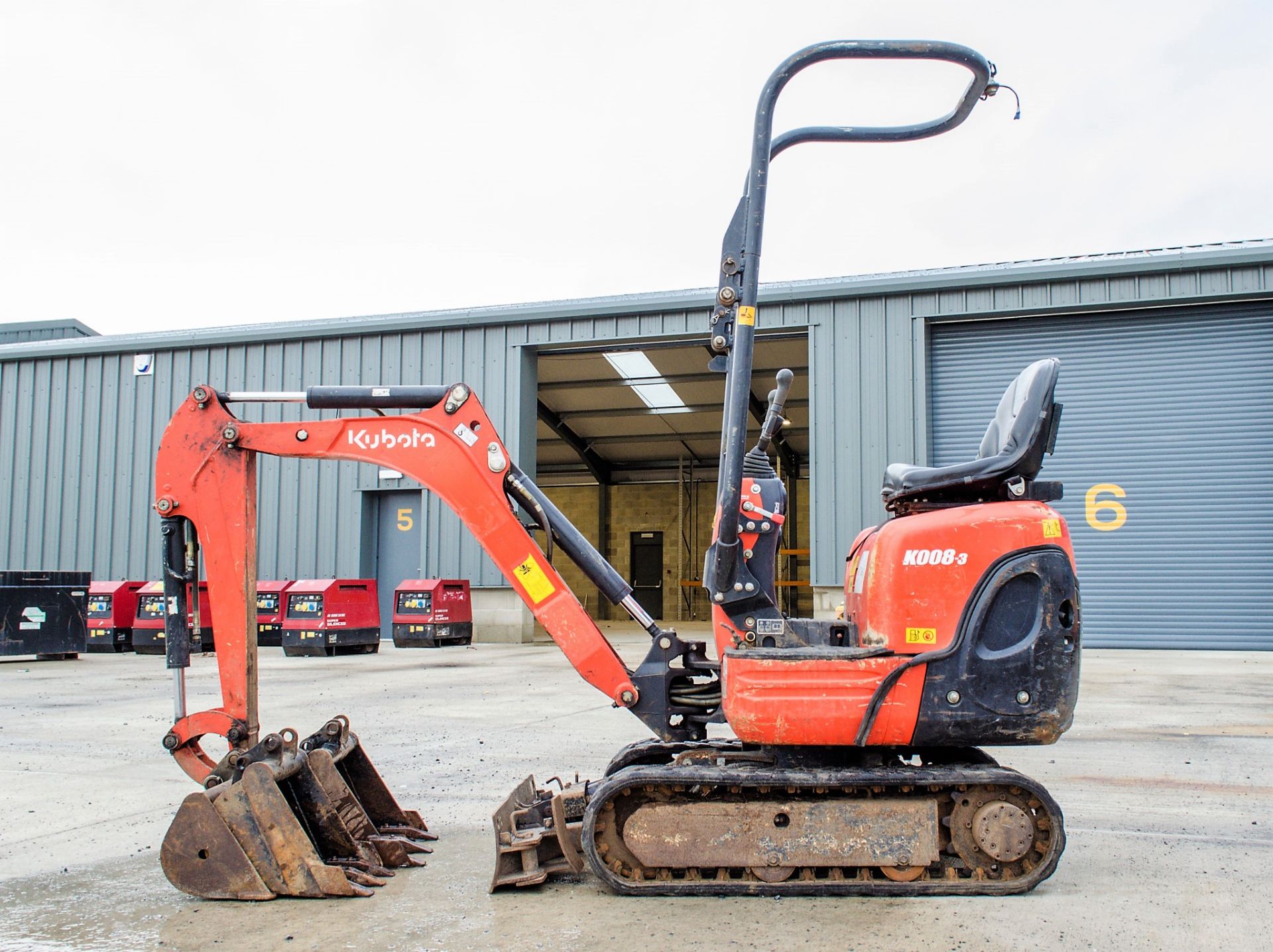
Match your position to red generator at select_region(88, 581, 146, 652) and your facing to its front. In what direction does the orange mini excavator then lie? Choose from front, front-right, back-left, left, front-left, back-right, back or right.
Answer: front-left

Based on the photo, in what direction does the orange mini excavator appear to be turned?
to the viewer's left

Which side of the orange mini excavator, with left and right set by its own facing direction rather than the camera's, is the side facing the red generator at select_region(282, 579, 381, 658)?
right

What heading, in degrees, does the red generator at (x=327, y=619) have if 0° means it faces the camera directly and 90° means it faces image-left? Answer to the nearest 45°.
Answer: approximately 45°

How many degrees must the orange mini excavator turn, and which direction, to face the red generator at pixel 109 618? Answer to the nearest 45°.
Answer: approximately 45° to its right

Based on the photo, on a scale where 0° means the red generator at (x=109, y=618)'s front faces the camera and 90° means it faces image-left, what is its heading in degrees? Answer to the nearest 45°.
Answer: approximately 45°

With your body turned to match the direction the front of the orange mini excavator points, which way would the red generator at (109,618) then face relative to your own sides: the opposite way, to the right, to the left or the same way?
to the left

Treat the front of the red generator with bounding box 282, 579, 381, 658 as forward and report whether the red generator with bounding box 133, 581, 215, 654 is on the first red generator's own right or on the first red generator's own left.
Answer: on the first red generator's own right

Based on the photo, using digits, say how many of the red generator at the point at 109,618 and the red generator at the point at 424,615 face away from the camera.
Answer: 0

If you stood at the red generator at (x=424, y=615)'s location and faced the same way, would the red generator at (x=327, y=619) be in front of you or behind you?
in front

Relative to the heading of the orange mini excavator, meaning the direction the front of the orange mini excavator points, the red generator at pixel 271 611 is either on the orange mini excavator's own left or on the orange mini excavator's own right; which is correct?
on the orange mini excavator's own right

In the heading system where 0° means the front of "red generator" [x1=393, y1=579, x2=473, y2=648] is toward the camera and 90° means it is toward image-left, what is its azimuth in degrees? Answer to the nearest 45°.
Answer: approximately 45°
